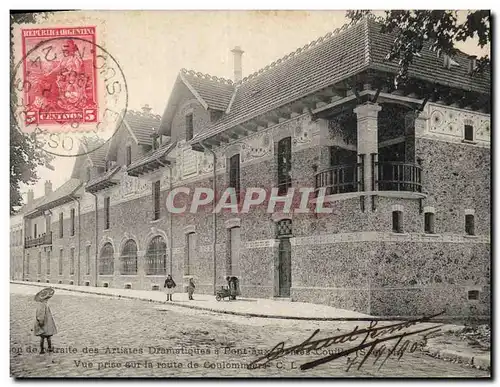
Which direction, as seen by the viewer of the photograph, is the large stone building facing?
facing the viewer and to the left of the viewer
